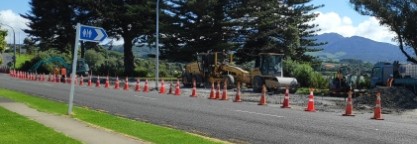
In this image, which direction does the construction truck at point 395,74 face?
to the viewer's left

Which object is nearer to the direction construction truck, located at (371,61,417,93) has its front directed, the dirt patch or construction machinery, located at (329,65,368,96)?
the construction machinery

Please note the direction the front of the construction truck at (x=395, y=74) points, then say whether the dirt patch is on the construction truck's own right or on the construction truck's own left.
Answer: on the construction truck's own left
